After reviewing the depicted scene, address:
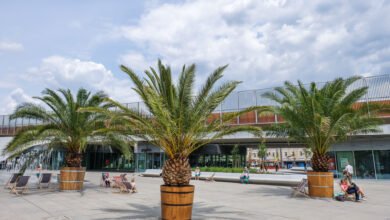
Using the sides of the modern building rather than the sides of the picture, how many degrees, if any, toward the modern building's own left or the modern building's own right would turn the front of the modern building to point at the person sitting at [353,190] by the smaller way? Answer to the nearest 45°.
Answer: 0° — it already faces them

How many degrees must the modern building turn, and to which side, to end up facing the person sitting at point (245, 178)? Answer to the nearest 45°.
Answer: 0° — it already faces them

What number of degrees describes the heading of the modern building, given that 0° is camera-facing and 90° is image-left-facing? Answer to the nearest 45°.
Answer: approximately 0°

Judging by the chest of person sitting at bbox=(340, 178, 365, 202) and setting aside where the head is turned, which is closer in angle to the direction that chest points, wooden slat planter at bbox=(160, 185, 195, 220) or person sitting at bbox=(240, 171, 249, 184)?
the wooden slat planter

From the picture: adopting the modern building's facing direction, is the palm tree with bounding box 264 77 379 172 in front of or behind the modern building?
in front

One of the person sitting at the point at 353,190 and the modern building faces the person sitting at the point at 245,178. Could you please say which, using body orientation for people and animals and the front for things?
the modern building

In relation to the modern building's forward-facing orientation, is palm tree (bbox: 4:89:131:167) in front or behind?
in front

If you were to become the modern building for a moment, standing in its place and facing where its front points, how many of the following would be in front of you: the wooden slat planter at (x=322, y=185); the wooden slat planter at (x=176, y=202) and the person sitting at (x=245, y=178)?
3

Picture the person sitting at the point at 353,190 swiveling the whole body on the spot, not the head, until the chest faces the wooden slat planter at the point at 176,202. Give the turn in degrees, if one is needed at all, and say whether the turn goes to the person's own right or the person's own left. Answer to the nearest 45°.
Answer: approximately 90° to the person's own right
